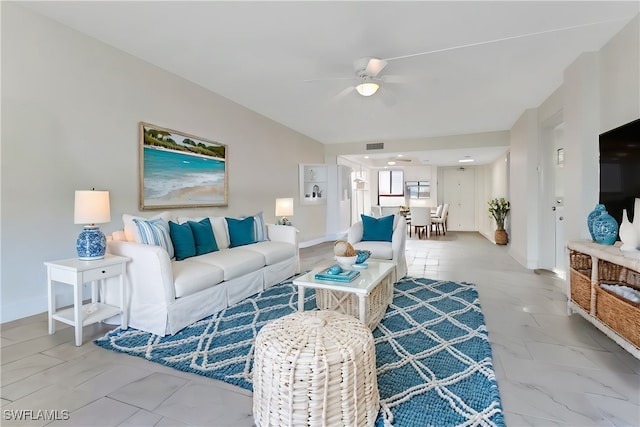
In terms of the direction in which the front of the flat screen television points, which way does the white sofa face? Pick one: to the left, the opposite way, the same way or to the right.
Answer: the opposite way

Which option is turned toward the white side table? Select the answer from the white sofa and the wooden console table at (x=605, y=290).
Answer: the wooden console table

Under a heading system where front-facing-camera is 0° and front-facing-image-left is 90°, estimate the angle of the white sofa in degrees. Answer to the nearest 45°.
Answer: approximately 315°

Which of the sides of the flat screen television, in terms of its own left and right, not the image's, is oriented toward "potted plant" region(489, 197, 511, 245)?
right

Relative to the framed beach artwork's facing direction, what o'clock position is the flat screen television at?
The flat screen television is roughly at 12 o'clock from the framed beach artwork.

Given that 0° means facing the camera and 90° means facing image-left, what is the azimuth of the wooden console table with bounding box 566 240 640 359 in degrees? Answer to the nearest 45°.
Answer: approximately 45°

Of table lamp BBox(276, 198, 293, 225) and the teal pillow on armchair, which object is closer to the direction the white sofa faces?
the teal pillow on armchair

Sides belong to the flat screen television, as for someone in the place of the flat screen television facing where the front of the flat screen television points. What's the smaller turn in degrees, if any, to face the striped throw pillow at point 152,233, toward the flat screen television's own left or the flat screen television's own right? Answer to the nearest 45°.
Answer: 0° — it already faces it

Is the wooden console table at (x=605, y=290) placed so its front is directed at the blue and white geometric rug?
yes

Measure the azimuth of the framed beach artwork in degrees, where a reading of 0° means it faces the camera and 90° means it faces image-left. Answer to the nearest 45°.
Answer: approximately 315°

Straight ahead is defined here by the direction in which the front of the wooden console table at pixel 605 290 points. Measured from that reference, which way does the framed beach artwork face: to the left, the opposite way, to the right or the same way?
the opposite way
